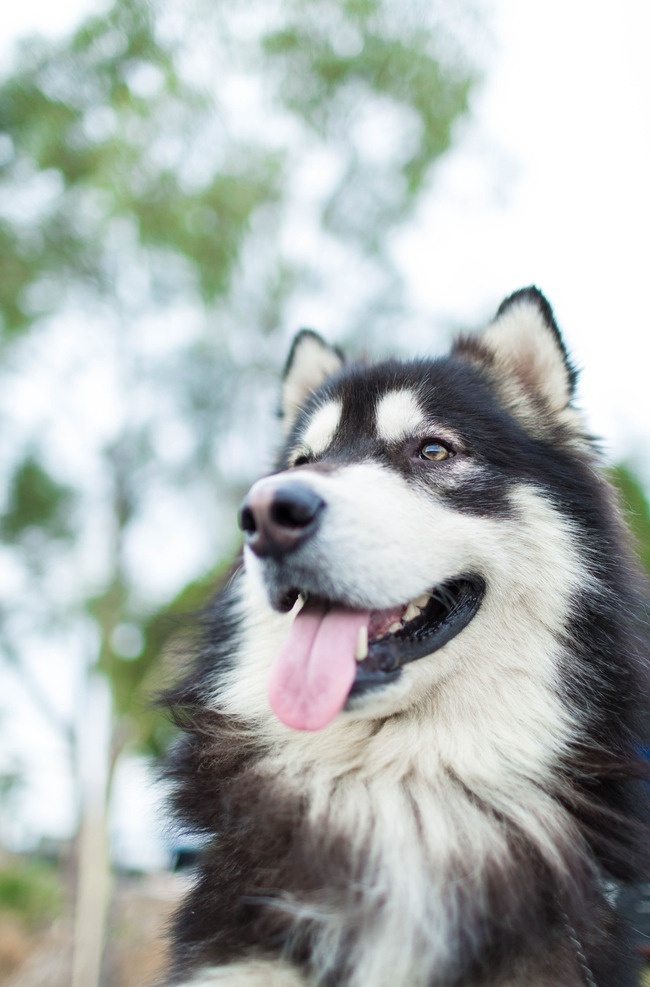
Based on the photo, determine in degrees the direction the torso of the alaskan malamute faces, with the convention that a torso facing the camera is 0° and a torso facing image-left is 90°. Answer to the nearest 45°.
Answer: approximately 45°
